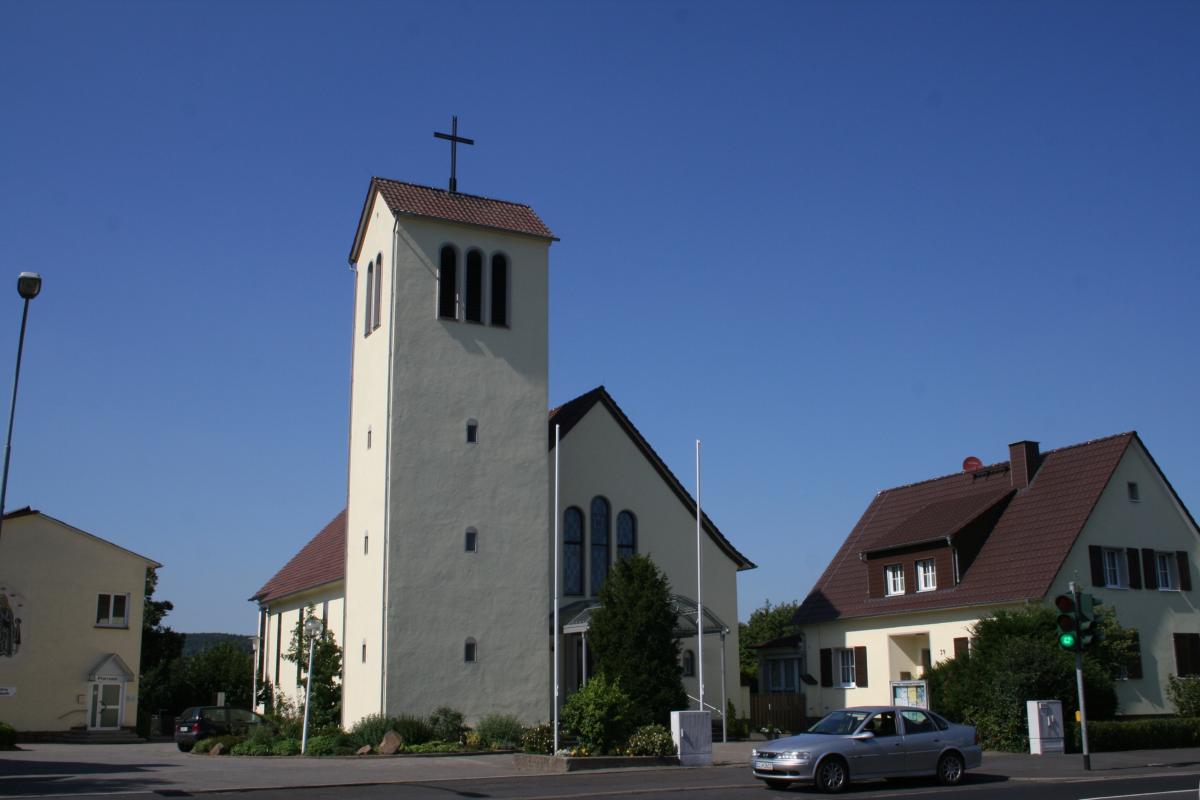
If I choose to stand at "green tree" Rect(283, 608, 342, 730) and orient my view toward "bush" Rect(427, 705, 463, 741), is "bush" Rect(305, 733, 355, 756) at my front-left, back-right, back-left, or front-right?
front-right

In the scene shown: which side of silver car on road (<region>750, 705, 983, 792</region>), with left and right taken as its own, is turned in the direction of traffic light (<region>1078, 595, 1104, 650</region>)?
back

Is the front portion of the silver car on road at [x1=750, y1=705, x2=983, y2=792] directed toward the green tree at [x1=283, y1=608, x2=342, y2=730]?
no

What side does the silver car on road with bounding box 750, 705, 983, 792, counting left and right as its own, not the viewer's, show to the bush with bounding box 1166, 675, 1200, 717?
back

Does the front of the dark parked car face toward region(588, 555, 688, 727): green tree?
no

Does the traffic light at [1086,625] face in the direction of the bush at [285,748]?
no

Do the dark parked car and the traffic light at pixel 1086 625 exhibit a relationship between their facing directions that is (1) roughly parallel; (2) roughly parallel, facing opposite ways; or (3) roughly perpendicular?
roughly perpendicular

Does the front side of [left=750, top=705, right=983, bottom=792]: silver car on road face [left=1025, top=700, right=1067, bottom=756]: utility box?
no

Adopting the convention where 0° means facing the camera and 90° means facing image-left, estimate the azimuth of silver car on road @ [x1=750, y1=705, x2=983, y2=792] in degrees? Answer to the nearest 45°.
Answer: approximately 45°

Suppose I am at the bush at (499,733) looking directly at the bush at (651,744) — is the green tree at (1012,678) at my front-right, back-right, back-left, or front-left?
front-left

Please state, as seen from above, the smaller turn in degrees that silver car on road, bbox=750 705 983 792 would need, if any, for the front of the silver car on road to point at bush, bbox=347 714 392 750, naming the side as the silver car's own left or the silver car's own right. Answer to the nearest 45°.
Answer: approximately 90° to the silver car's own right
